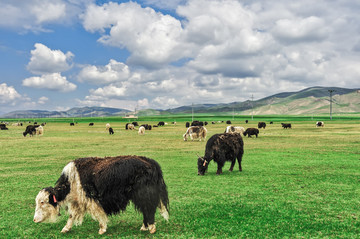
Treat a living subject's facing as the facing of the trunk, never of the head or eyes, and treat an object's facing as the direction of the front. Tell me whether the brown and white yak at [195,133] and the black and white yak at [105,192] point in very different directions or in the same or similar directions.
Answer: same or similar directions

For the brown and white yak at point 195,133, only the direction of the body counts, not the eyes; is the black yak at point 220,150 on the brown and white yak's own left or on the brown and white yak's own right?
on the brown and white yak's own left

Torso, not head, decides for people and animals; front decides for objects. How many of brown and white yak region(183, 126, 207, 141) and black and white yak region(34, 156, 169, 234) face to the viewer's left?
2

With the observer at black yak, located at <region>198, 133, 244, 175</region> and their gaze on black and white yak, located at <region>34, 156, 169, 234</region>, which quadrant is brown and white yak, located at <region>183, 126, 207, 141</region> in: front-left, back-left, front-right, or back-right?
back-right

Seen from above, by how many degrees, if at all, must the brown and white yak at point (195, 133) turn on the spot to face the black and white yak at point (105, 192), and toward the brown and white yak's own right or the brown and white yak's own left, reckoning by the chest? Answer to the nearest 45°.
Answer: approximately 90° to the brown and white yak's own left

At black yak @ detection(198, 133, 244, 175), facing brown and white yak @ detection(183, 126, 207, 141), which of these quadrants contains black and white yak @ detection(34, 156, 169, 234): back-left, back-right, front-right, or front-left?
back-left

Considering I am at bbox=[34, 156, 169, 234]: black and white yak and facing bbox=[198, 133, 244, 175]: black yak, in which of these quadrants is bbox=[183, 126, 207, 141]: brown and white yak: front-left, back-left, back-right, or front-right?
front-left

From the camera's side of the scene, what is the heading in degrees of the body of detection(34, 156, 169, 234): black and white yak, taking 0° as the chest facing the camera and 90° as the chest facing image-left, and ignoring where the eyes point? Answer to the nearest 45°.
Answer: approximately 90°

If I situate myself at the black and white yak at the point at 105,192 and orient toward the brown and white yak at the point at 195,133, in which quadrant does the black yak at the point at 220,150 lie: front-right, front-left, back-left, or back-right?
front-right

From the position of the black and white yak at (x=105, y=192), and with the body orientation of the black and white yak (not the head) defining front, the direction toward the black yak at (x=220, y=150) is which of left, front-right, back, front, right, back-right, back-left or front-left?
back-right

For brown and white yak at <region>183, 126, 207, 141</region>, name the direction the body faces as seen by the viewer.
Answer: to the viewer's left
